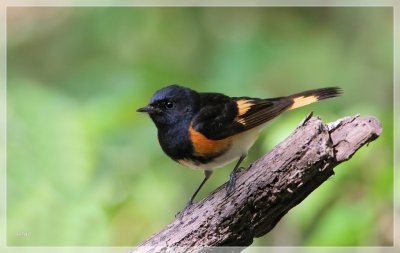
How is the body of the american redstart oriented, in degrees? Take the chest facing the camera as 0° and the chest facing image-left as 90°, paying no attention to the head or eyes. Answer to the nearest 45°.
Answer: approximately 90°
